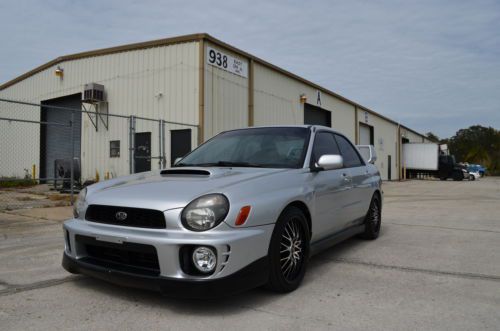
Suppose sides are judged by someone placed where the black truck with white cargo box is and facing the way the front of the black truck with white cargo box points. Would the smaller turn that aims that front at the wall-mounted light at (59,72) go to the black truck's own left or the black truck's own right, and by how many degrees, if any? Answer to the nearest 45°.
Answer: approximately 135° to the black truck's own right

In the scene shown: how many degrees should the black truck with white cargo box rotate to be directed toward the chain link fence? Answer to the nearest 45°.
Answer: approximately 90° to its right

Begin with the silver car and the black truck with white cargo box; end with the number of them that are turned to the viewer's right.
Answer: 1

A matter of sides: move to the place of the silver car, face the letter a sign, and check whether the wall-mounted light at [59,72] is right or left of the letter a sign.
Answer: left

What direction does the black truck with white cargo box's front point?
to the viewer's right

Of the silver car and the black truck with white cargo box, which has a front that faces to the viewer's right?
the black truck with white cargo box
